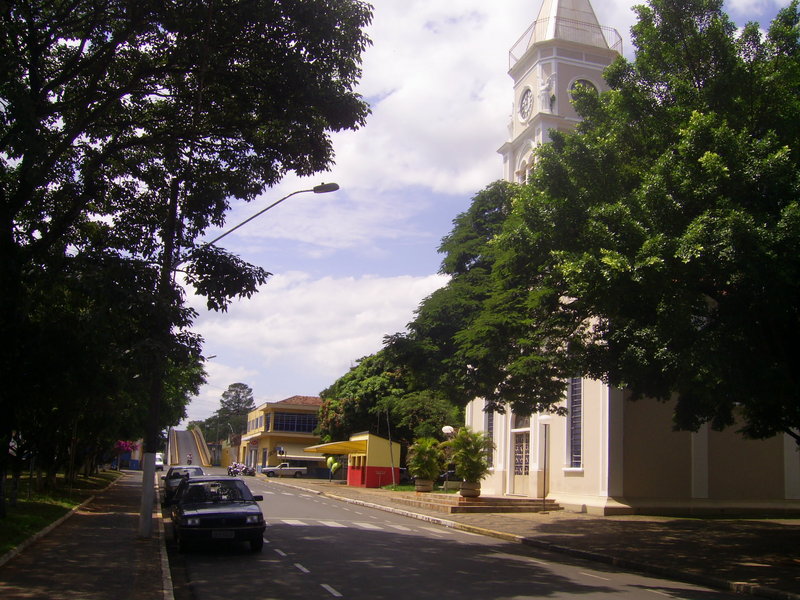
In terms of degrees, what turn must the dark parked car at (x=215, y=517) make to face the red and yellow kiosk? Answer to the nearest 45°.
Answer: approximately 180°

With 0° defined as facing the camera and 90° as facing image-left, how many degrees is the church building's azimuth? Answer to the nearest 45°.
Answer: approximately 45°

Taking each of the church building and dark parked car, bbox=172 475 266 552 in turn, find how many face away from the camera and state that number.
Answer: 0

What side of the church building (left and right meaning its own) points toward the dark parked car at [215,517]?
front

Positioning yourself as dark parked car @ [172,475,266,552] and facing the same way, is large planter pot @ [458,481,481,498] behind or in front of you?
behind

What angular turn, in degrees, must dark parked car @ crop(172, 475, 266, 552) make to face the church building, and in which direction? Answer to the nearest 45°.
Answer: approximately 135° to its left

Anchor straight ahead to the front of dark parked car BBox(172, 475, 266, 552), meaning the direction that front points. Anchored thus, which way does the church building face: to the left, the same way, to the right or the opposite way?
to the right

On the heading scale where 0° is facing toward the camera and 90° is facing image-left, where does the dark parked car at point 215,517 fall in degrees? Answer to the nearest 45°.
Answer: approximately 0°

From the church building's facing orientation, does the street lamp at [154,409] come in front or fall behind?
in front

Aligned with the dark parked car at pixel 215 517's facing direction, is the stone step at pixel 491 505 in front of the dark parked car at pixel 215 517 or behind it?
behind
